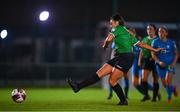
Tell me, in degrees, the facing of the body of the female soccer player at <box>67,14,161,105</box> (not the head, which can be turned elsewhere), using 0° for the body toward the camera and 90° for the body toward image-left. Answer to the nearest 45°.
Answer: approximately 90°

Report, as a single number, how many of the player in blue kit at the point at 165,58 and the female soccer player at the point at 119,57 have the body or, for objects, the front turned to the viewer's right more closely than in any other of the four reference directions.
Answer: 0

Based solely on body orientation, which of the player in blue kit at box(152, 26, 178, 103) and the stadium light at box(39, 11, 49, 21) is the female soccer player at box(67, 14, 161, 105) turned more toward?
the stadium light

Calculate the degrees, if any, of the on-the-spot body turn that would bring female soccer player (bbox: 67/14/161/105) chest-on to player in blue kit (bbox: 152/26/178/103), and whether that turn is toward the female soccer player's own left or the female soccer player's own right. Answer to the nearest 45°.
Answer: approximately 135° to the female soccer player's own right

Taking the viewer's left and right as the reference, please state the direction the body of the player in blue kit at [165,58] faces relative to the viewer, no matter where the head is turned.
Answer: facing the viewer and to the left of the viewer

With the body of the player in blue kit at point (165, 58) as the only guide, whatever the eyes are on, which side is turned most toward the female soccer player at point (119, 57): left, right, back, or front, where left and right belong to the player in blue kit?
front
